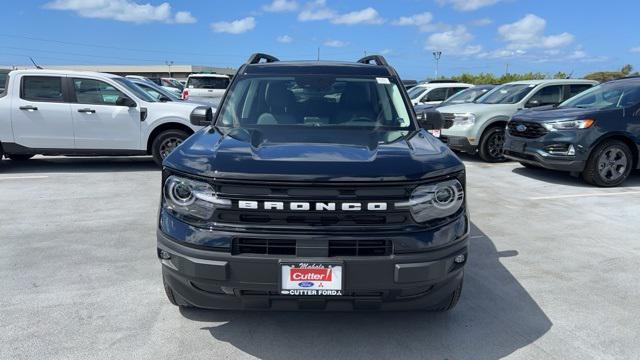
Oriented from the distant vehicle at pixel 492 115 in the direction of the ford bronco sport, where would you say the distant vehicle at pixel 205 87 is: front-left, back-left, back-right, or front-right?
back-right

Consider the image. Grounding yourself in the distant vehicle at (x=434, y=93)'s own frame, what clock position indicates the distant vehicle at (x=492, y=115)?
the distant vehicle at (x=492, y=115) is roughly at 10 o'clock from the distant vehicle at (x=434, y=93).

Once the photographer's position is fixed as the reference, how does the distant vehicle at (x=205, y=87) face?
facing away from the viewer

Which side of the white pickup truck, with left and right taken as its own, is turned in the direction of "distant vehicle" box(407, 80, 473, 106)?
front

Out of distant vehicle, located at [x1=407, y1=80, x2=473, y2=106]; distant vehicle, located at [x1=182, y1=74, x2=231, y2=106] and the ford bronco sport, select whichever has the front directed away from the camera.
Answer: distant vehicle, located at [x1=182, y1=74, x2=231, y2=106]

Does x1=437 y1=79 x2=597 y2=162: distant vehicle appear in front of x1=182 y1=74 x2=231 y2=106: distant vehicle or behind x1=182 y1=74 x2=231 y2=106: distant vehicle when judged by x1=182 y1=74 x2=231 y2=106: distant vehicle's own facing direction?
behind

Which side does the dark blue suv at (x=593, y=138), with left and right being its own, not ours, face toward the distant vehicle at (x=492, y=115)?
right

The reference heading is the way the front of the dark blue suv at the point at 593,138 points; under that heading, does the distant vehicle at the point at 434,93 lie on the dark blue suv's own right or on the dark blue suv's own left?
on the dark blue suv's own right

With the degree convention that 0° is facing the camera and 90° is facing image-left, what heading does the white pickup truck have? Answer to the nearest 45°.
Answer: approximately 270°

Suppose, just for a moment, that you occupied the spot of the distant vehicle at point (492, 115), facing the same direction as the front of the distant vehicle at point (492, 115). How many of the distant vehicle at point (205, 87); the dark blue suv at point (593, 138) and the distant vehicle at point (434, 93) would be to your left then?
1

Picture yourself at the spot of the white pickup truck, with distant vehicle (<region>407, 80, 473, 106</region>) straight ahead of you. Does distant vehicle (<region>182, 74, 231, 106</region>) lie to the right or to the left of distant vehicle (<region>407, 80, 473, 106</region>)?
left

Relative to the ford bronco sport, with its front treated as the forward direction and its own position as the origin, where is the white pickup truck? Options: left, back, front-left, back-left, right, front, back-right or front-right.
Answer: back-right

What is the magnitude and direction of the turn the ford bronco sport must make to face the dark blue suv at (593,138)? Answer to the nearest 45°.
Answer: approximately 135° to its left

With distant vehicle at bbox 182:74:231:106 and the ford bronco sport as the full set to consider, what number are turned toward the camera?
1

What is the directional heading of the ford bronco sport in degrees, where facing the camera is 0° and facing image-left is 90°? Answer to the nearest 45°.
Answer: approximately 0°

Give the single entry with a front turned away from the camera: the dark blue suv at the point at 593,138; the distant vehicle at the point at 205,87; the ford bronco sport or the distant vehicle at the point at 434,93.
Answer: the distant vehicle at the point at 205,87

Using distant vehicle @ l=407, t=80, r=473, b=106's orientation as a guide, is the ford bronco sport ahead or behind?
ahead
